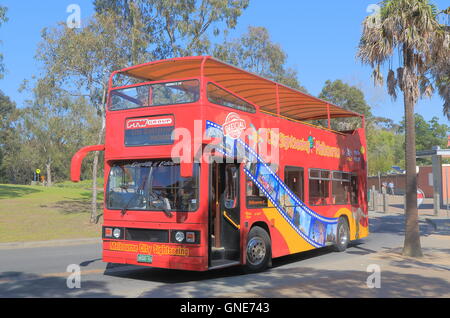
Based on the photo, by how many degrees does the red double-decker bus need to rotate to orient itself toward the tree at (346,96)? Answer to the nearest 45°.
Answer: approximately 135° to its right

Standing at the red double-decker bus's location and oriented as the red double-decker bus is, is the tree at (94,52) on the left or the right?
on its right

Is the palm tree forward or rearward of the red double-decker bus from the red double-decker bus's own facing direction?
rearward

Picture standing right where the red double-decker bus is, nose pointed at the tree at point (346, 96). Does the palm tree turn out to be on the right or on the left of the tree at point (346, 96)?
right

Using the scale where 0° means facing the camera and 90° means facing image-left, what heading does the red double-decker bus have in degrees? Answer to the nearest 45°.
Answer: approximately 45°
